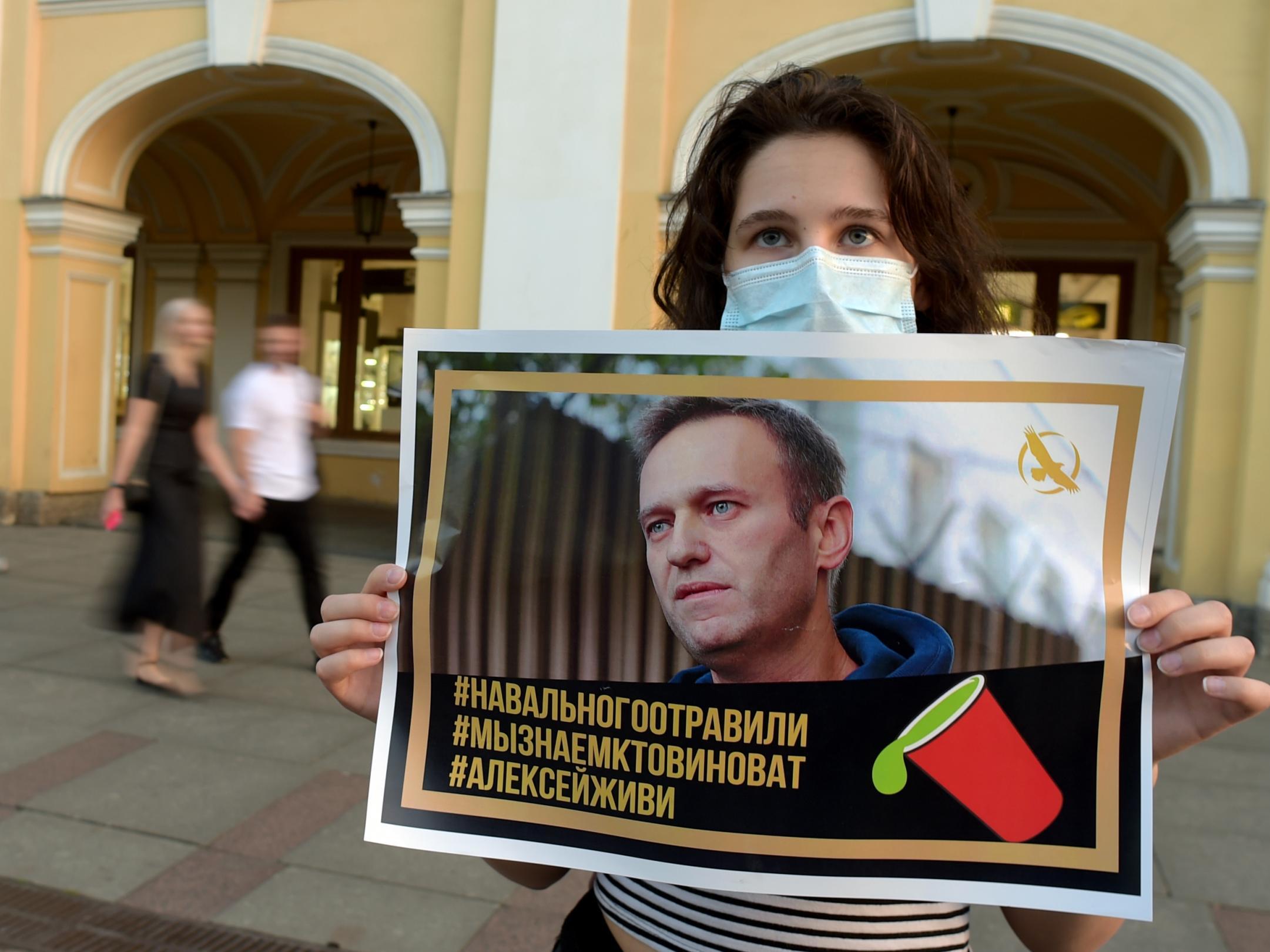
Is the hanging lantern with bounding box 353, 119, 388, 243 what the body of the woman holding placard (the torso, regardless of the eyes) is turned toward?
no

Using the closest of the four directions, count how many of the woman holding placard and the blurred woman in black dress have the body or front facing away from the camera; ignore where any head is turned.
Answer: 0

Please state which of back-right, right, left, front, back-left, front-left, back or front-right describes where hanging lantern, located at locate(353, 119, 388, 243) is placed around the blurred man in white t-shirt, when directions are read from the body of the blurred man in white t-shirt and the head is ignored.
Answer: back-left

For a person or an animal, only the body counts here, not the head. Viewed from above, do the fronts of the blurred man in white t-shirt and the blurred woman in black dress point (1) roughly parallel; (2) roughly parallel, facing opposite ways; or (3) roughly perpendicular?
roughly parallel

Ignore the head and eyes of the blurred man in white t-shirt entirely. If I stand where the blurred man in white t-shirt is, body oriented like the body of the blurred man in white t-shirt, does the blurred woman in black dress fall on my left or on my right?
on my right

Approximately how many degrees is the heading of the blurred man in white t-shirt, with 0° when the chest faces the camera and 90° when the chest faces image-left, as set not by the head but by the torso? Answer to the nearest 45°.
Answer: approximately 315°

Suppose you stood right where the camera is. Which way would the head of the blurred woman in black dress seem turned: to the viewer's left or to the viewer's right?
to the viewer's right

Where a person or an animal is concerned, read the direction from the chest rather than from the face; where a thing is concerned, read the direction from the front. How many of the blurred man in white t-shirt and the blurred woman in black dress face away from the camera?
0

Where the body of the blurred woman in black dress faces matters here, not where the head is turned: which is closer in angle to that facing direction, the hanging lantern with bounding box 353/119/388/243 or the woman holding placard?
the woman holding placard

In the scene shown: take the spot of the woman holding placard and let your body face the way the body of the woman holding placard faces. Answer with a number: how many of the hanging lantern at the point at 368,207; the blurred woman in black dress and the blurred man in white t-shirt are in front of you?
0

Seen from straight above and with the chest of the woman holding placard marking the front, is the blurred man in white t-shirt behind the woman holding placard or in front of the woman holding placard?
behind

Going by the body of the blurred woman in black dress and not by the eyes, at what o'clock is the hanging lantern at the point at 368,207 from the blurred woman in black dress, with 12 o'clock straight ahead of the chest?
The hanging lantern is roughly at 8 o'clock from the blurred woman in black dress.

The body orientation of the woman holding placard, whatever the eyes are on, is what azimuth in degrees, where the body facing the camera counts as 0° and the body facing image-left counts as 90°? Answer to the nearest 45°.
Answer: approximately 0°

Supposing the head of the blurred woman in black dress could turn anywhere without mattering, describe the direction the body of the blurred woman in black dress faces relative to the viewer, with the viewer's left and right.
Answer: facing the viewer and to the right of the viewer

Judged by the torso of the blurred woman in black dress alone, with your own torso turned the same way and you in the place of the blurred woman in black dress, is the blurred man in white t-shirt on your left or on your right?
on your left
